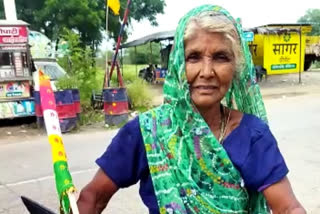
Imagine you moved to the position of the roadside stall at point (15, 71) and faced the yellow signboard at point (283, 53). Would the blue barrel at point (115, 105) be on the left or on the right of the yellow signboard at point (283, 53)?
right

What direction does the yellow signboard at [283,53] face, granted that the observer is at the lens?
facing the viewer

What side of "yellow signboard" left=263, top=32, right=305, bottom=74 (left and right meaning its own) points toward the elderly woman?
front

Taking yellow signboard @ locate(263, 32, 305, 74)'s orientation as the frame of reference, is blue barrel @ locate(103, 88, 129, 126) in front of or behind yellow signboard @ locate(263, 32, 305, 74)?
in front

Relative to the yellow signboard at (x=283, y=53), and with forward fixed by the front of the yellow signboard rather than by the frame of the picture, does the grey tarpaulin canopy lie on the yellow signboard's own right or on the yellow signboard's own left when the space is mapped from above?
on the yellow signboard's own right

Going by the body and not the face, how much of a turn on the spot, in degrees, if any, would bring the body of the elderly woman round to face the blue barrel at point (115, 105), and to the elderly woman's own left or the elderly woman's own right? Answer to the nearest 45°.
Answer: approximately 180°

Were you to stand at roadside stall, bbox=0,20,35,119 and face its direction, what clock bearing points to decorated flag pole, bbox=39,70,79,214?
The decorated flag pole is roughly at 12 o'clock from the roadside stall.

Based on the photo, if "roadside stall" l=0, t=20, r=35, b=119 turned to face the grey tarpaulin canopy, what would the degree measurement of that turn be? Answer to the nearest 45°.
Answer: approximately 135° to its left

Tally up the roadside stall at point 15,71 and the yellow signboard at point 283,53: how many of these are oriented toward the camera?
2

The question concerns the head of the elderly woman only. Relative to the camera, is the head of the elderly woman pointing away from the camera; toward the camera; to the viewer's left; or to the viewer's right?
toward the camera

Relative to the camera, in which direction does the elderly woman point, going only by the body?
toward the camera

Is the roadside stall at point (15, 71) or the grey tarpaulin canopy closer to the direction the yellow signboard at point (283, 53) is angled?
the roadside stall
